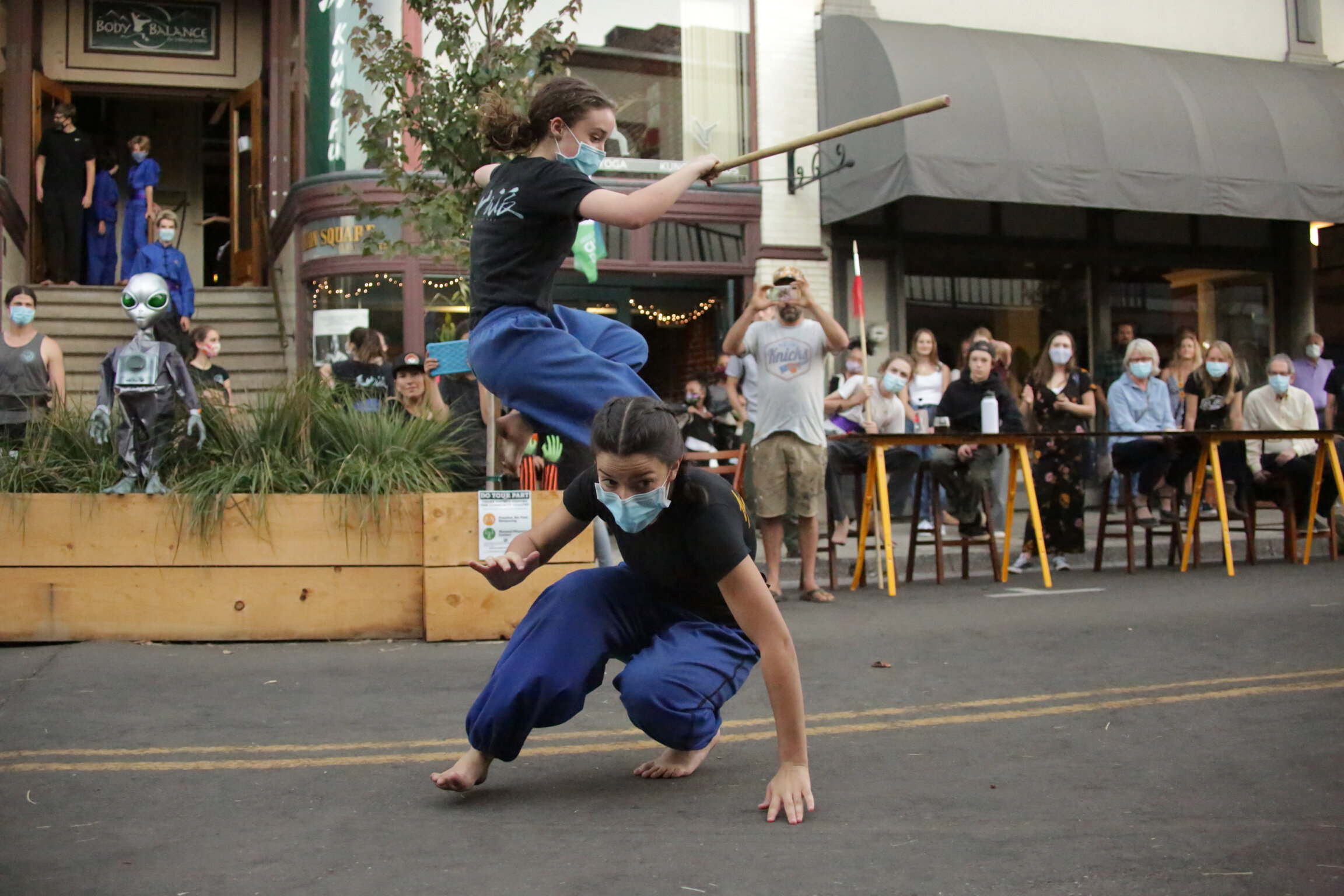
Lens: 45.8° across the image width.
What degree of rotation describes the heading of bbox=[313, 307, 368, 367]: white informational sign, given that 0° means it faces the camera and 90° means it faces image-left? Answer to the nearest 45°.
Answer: approximately 0°

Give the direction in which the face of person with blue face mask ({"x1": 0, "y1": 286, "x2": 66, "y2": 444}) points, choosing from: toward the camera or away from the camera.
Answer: toward the camera

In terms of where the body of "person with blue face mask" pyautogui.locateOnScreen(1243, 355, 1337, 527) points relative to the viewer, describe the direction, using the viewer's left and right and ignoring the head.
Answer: facing the viewer

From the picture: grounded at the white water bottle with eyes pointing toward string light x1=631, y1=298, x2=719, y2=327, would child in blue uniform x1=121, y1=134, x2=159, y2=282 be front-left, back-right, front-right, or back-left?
front-left

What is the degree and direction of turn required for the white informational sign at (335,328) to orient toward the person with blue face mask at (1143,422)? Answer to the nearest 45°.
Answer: approximately 45° to its left

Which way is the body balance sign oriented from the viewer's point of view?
toward the camera

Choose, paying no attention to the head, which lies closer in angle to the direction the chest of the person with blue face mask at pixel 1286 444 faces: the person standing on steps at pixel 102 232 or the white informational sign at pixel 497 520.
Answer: the white informational sign

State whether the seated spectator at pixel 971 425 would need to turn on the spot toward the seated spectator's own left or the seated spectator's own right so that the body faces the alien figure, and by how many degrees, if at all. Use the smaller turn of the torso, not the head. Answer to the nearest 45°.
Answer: approximately 45° to the seated spectator's own right

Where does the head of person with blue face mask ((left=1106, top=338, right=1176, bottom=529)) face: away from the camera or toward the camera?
toward the camera

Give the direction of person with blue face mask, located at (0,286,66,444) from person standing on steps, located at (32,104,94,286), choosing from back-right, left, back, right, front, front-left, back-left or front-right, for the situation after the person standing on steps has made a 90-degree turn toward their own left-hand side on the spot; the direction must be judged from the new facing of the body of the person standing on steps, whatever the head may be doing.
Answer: right

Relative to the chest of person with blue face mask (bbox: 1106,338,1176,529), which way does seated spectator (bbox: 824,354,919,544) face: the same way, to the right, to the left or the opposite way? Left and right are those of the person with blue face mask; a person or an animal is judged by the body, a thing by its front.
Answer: the same way

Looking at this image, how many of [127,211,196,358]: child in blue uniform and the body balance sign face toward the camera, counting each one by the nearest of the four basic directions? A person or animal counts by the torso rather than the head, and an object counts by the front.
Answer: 2

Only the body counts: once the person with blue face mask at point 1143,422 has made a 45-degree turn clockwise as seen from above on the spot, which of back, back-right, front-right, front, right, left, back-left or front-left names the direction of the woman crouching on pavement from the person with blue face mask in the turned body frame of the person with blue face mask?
front-left

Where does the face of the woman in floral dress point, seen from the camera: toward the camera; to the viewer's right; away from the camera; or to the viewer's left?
toward the camera

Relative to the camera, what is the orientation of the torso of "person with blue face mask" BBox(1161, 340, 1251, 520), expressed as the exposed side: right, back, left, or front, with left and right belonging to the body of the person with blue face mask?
front

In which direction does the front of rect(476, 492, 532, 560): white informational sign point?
toward the camera

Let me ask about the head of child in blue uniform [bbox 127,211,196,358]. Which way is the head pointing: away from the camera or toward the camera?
toward the camera

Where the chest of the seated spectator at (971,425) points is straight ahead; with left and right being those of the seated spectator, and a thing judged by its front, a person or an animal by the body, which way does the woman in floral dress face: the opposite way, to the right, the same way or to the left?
the same way

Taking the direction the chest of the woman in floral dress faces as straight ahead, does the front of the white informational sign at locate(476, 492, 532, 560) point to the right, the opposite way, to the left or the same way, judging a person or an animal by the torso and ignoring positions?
the same way
